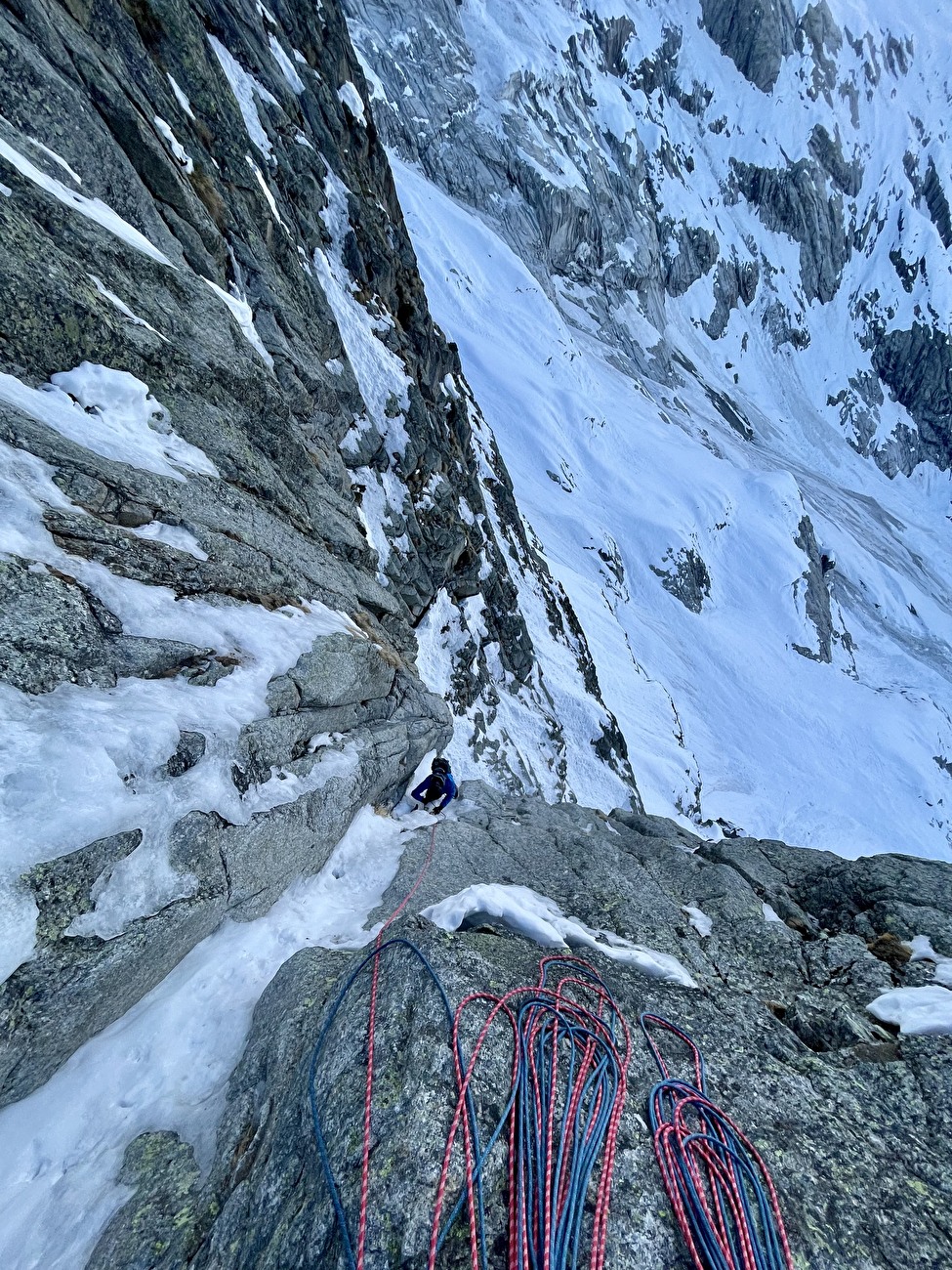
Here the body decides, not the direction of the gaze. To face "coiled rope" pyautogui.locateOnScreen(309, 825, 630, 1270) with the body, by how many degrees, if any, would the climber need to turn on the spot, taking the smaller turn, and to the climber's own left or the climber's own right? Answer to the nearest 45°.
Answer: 0° — they already face it

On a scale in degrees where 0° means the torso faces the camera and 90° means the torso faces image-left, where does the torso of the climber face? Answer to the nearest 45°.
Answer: approximately 0°
